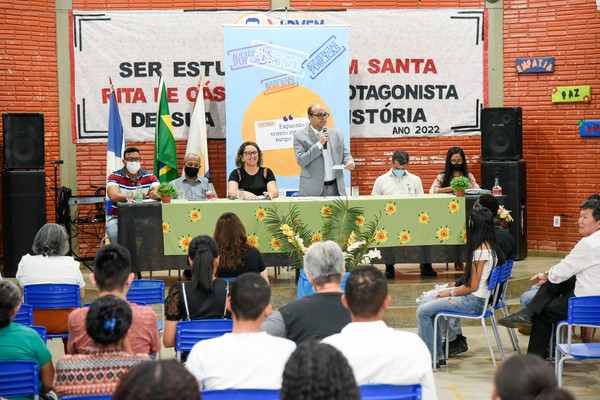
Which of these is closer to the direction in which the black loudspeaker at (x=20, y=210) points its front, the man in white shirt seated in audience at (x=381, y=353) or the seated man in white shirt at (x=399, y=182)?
the man in white shirt seated in audience

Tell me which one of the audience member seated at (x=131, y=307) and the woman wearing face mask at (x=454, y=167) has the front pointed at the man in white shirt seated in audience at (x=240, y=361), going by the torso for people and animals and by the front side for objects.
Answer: the woman wearing face mask

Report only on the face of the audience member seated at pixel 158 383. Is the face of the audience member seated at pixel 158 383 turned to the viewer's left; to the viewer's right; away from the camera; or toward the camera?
away from the camera

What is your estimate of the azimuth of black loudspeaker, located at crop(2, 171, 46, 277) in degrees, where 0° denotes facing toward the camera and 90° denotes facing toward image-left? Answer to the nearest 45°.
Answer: approximately 0°

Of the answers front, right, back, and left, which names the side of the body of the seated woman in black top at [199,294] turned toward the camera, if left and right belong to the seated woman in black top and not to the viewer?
back

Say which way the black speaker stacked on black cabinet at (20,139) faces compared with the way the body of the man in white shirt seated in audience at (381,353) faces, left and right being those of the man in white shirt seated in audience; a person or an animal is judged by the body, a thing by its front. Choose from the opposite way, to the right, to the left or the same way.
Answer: the opposite way

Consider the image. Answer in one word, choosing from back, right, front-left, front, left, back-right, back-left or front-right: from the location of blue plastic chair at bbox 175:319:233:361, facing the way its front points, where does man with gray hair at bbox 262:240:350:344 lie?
back-right

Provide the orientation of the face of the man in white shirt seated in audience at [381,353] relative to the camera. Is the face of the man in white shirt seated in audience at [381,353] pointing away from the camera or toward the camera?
away from the camera

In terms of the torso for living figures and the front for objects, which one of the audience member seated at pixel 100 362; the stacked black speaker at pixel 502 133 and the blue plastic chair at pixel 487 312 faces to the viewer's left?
the blue plastic chair

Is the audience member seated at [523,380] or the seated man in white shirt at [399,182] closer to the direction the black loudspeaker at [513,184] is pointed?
the audience member seated

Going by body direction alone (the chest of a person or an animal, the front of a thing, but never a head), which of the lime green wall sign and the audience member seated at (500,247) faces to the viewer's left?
the audience member seated

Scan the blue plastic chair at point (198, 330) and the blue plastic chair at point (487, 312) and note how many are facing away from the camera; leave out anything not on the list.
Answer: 1

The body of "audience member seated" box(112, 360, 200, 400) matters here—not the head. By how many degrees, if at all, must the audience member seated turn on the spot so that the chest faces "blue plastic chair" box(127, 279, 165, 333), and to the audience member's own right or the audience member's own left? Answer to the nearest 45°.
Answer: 0° — they already face it

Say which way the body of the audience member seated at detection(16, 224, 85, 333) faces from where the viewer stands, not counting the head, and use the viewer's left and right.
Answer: facing away from the viewer

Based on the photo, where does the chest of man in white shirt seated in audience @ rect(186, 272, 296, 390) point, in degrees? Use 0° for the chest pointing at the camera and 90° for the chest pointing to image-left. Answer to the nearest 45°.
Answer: approximately 180°

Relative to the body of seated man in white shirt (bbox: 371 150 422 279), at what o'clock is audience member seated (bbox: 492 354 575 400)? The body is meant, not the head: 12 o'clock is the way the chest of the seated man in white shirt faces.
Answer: The audience member seated is roughly at 12 o'clock from the seated man in white shirt.

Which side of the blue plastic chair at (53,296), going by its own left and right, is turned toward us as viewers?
back
